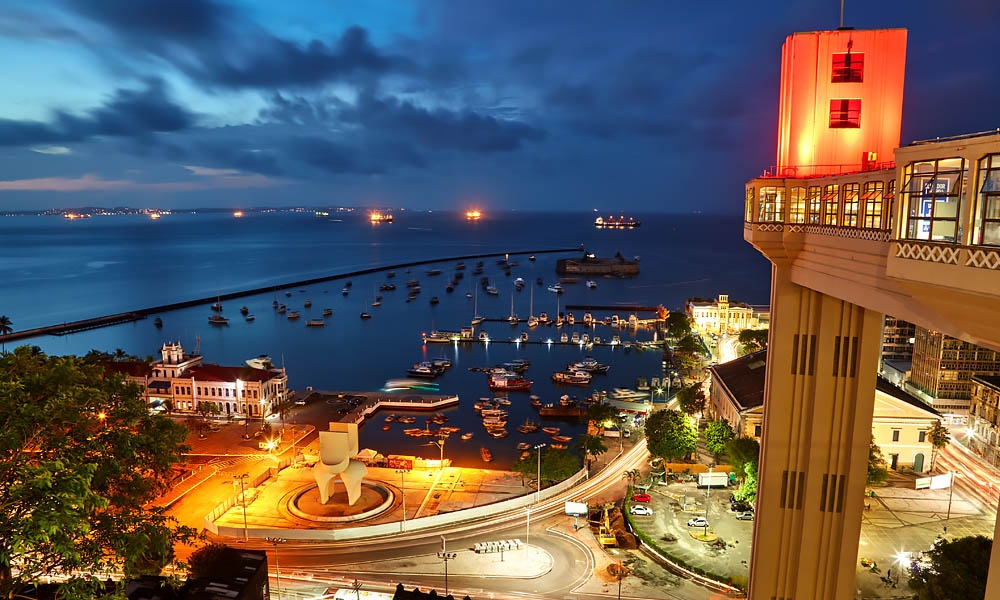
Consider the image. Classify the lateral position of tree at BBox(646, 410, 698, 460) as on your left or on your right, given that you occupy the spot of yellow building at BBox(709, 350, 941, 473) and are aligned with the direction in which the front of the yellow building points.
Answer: on your right

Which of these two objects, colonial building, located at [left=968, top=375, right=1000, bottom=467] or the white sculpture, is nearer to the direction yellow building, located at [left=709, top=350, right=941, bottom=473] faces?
the white sculpture

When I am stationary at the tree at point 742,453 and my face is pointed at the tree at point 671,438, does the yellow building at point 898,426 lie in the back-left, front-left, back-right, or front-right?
back-right

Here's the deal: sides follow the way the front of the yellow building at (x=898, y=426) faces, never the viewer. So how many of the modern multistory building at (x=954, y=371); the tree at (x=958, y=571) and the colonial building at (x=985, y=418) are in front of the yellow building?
1

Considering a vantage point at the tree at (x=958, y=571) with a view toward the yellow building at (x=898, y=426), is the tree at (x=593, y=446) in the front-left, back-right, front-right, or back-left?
front-left

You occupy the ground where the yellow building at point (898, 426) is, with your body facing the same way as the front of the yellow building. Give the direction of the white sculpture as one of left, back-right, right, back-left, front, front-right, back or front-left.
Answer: front-right

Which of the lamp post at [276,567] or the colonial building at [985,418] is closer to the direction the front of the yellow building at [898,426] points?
the lamp post

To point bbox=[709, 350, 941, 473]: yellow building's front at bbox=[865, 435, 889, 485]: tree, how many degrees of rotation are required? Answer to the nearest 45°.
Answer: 0° — it already faces it

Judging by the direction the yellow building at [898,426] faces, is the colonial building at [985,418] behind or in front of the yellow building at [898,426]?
behind

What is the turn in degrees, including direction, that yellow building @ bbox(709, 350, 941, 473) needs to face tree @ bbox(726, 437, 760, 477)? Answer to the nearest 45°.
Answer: approximately 45° to its right

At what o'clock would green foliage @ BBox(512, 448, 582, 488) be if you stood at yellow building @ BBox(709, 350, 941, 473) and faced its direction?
The green foliage is roughly at 2 o'clock from the yellow building.

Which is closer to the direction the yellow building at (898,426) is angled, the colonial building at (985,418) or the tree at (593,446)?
the tree

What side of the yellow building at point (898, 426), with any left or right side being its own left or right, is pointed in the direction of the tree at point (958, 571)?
front

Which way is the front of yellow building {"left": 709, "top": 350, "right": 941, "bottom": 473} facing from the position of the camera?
facing the viewer
